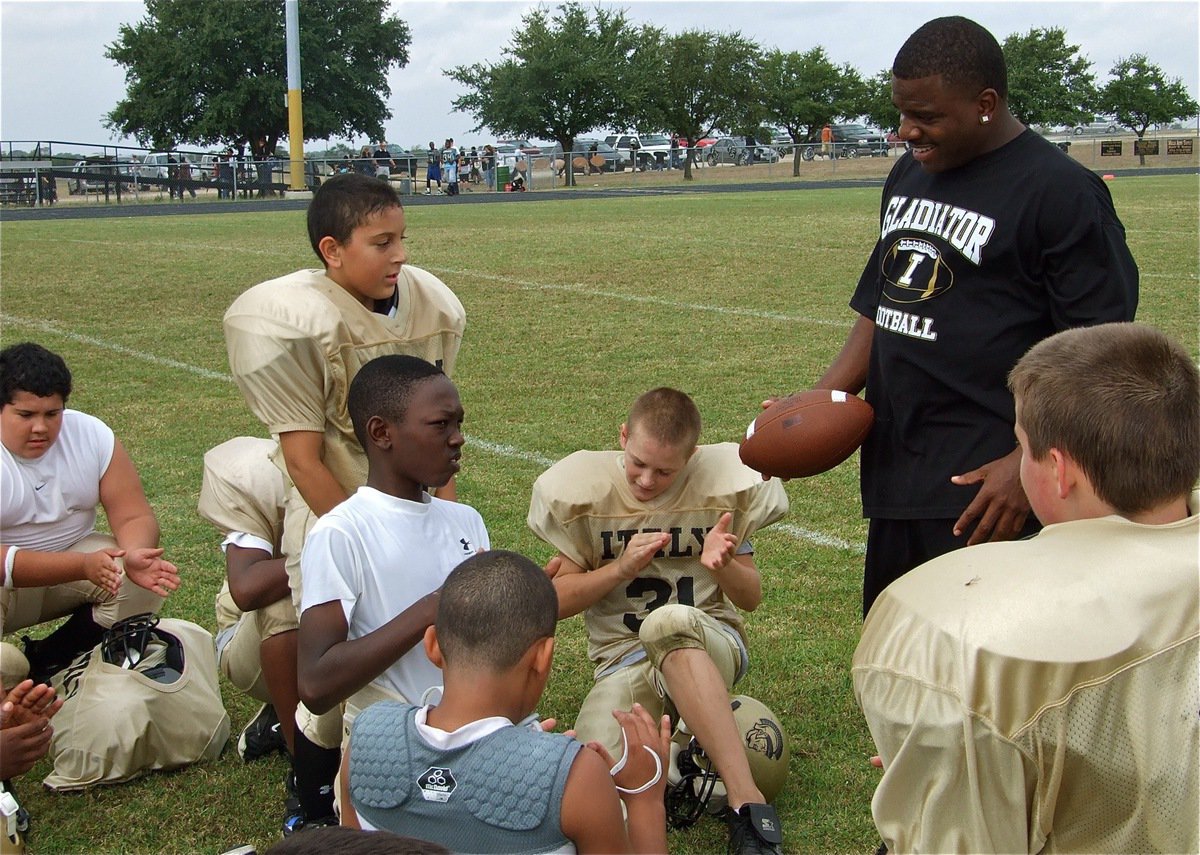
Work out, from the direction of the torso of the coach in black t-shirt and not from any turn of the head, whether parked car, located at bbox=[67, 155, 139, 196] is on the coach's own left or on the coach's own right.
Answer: on the coach's own right

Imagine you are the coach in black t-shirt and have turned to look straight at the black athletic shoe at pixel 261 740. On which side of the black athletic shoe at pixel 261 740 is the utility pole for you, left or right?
right

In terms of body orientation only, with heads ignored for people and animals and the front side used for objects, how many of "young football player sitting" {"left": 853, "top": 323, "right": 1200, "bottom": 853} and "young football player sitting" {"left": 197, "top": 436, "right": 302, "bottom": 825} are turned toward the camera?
0

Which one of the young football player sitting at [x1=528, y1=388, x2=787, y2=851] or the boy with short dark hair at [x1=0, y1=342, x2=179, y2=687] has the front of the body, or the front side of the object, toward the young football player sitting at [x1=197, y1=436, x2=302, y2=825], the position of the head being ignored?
the boy with short dark hair

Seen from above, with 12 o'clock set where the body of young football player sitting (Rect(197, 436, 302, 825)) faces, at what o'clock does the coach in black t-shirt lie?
The coach in black t-shirt is roughly at 1 o'clock from the young football player sitting.

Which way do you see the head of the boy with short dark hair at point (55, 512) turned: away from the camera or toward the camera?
toward the camera

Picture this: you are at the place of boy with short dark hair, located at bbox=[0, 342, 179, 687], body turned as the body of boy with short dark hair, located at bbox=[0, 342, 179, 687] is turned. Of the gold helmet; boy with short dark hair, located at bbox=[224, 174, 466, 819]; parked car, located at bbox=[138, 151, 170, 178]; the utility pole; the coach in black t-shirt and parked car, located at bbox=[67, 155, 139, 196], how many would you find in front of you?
3

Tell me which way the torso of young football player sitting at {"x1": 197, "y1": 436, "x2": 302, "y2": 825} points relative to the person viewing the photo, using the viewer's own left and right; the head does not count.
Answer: facing to the right of the viewer

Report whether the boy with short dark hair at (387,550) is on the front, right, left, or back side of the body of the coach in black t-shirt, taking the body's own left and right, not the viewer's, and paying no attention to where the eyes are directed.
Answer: front

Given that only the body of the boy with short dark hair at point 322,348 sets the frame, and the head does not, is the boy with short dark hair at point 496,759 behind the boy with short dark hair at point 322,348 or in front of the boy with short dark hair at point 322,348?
in front

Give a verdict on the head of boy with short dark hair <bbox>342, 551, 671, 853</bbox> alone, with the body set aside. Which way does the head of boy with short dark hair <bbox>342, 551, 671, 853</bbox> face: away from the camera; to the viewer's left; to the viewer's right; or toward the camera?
away from the camera
